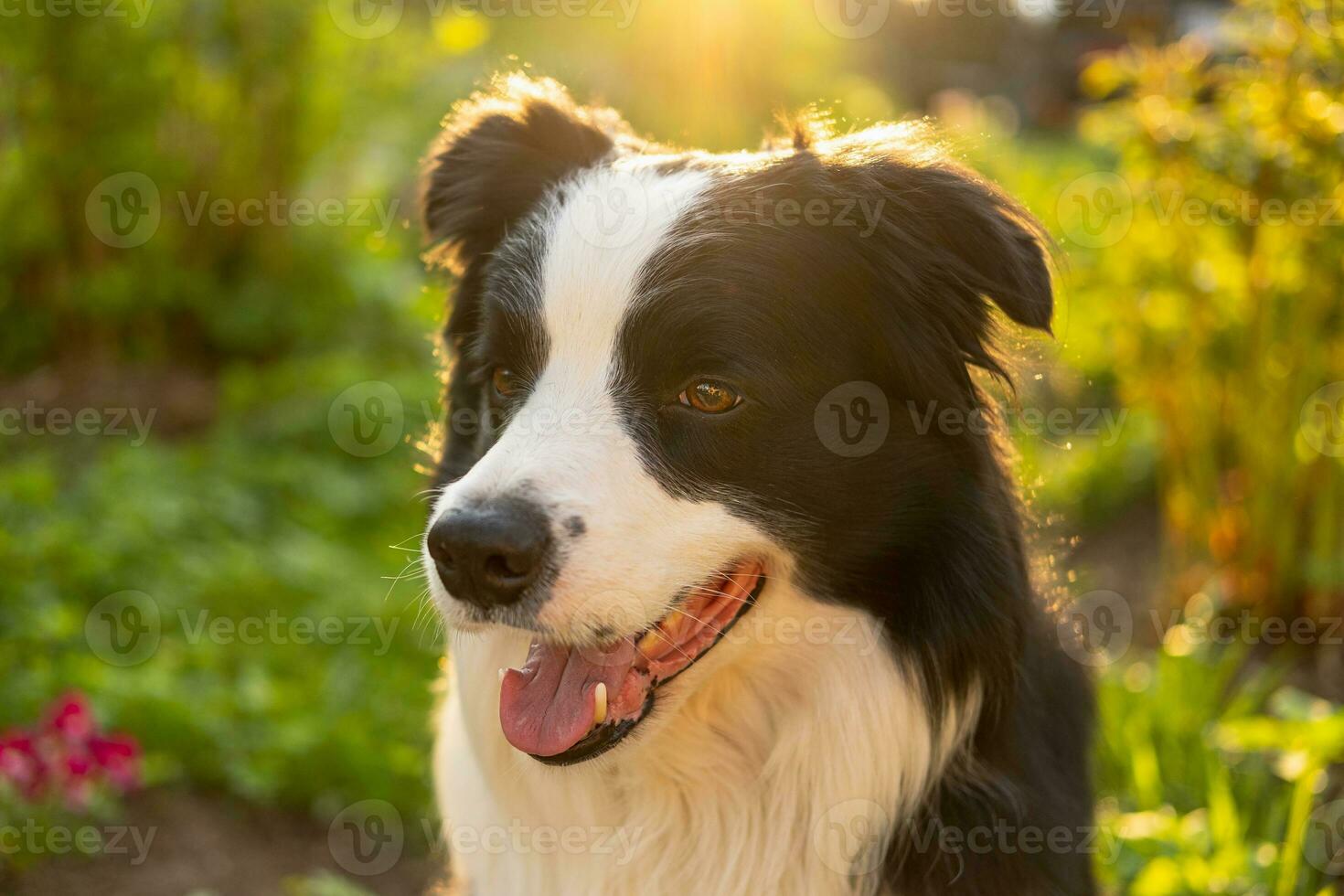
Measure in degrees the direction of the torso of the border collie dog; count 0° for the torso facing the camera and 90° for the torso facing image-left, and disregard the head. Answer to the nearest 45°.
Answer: approximately 45°

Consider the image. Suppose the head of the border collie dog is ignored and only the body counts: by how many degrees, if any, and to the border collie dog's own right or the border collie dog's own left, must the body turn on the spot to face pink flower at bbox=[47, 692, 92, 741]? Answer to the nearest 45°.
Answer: approximately 135° to the border collie dog's own right

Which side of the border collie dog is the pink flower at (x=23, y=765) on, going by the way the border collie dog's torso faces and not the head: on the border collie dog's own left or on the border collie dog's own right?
on the border collie dog's own right
